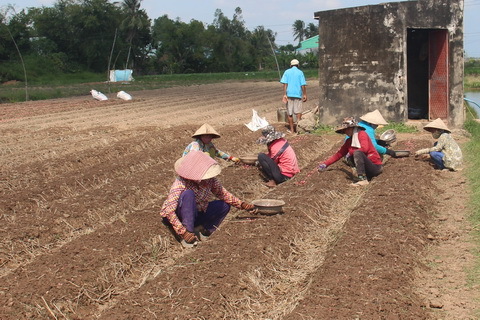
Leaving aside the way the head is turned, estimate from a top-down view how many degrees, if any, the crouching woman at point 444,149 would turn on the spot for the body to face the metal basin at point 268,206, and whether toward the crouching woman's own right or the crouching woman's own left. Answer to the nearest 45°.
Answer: approximately 45° to the crouching woman's own left

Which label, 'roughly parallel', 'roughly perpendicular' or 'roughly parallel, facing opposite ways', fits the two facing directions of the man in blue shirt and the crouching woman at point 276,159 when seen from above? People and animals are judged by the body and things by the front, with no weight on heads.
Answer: roughly perpendicular

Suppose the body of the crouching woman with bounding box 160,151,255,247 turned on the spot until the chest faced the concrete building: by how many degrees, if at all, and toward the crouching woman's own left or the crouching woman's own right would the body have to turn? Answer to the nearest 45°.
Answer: approximately 90° to the crouching woman's own left

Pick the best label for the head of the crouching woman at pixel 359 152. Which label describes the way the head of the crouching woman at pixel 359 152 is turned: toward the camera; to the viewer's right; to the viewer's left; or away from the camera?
to the viewer's left

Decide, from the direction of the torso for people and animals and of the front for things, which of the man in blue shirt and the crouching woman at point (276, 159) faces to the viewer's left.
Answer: the crouching woman

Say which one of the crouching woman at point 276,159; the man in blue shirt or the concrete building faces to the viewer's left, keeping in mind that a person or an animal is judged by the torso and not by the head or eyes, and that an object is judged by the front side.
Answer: the crouching woman

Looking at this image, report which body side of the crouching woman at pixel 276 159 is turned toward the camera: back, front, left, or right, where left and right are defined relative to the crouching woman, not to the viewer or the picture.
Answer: left

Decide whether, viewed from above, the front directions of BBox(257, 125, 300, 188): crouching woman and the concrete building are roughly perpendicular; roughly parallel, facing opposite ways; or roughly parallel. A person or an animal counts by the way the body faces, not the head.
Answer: roughly perpendicular

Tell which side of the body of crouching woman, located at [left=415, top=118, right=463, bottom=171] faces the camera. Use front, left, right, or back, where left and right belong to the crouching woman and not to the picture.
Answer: left

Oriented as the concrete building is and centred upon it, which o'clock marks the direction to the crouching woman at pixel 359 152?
The crouching woman is roughly at 12 o'clock from the concrete building.

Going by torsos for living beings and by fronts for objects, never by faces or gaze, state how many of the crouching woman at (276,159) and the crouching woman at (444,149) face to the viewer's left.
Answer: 2
